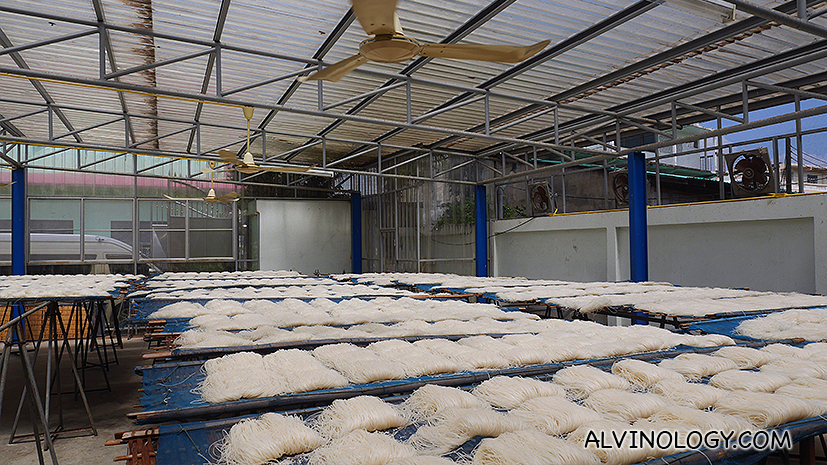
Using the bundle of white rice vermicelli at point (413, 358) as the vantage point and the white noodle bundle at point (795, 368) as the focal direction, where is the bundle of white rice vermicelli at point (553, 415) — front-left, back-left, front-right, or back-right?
front-right

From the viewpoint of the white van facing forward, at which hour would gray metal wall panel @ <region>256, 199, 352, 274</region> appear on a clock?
The gray metal wall panel is roughly at 12 o'clock from the white van.

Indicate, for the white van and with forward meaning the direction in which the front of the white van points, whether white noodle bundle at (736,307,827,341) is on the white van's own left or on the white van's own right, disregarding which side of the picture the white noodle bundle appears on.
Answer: on the white van's own right

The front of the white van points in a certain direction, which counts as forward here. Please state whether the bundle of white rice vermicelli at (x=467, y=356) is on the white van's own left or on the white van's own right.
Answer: on the white van's own right

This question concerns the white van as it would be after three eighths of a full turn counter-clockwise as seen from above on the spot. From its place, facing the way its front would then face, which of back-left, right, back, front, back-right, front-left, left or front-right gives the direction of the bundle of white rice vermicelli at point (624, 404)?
back-left

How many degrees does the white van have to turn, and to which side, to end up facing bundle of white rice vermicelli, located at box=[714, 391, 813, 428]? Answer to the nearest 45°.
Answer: approximately 90° to its right

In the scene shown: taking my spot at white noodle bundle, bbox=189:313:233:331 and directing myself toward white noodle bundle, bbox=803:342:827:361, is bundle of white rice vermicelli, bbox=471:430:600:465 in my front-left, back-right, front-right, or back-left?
front-right

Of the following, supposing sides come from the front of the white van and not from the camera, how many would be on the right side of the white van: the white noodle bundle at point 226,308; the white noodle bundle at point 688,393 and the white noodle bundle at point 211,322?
3

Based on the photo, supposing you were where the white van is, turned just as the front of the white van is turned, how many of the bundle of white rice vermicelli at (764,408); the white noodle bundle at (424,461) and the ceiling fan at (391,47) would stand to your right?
3

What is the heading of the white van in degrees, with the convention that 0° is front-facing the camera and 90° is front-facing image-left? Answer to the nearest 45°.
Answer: approximately 270°

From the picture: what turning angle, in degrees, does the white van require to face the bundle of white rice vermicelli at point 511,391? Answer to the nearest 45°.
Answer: approximately 90° to its right

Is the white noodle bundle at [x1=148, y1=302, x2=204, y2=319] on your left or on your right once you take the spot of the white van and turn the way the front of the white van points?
on your right

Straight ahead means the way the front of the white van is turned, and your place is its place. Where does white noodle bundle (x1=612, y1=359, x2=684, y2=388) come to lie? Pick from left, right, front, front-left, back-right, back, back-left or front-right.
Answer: right

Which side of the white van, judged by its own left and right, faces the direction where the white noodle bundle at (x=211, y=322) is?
right

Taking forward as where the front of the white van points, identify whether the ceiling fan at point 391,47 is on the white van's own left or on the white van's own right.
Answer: on the white van's own right

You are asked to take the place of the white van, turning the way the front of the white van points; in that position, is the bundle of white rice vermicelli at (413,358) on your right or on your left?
on your right
